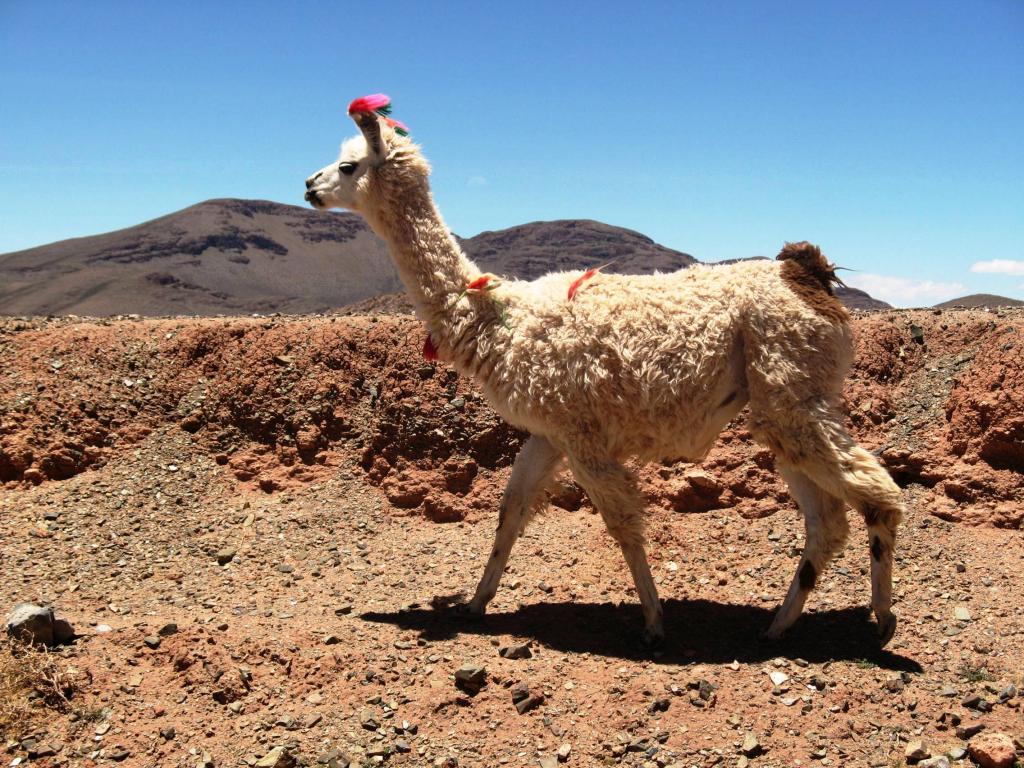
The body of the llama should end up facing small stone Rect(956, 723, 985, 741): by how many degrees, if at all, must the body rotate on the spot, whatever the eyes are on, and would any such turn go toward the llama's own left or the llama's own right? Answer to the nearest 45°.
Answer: approximately 135° to the llama's own left

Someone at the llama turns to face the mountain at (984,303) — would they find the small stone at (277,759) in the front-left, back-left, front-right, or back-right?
back-left

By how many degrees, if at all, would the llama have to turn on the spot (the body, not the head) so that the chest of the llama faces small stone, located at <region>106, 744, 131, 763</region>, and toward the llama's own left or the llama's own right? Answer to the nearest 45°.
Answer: approximately 45° to the llama's own left

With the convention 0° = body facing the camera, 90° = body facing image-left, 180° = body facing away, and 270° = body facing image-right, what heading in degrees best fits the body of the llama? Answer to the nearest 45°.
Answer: approximately 90°

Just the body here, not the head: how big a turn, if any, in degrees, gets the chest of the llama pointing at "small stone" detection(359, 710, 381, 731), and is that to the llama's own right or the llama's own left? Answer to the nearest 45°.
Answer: approximately 45° to the llama's own left

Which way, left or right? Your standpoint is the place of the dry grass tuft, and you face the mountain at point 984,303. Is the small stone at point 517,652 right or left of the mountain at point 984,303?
right

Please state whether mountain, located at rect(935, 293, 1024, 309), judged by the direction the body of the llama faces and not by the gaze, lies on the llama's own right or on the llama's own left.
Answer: on the llama's own right
